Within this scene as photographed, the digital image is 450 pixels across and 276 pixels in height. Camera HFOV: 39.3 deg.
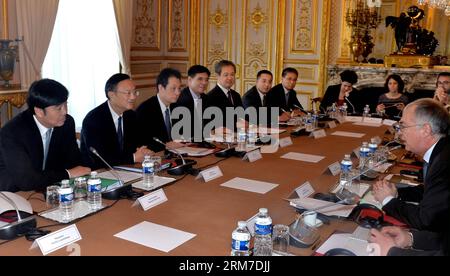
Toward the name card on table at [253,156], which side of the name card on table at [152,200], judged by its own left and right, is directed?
left

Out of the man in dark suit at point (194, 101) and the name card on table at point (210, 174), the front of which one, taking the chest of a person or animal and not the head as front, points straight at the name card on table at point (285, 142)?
the man in dark suit

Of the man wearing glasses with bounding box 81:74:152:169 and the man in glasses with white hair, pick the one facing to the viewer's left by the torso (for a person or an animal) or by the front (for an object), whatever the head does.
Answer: the man in glasses with white hair

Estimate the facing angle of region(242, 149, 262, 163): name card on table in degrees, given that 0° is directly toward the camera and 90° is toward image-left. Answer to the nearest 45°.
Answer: approximately 315°

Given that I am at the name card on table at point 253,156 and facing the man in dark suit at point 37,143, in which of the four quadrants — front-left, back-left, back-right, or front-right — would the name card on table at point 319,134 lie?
back-right

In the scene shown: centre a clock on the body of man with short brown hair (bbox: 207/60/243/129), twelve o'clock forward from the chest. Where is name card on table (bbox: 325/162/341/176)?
The name card on table is roughly at 1 o'clock from the man with short brown hair.
